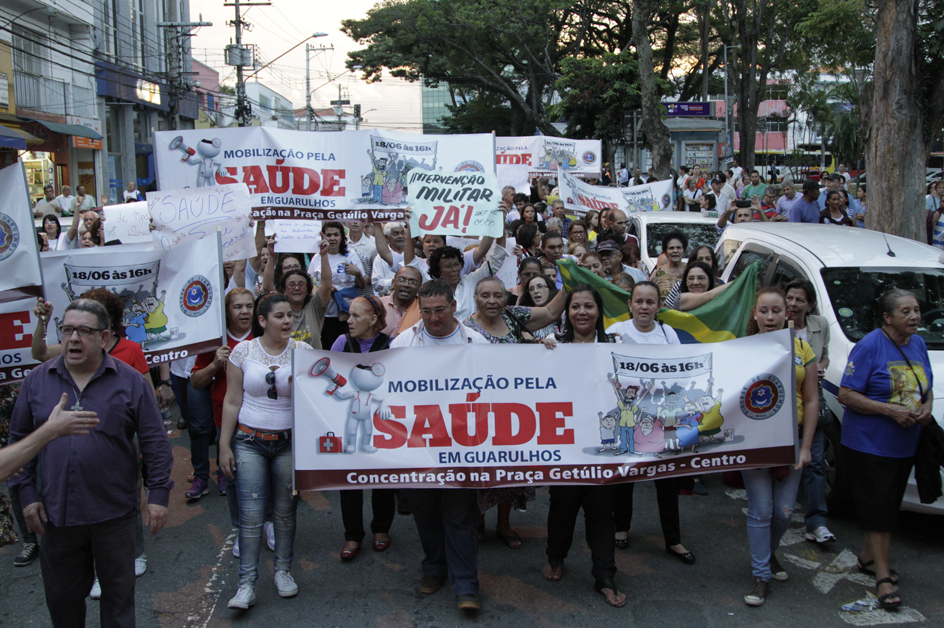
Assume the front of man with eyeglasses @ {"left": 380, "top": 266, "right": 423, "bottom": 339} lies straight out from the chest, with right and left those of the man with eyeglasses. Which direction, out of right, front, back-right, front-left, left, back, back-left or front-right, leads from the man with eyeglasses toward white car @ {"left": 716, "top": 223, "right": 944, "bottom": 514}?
left

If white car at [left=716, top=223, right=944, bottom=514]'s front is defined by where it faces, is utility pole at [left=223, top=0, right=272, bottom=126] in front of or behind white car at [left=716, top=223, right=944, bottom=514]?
behind

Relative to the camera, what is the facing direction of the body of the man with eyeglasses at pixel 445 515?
toward the camera

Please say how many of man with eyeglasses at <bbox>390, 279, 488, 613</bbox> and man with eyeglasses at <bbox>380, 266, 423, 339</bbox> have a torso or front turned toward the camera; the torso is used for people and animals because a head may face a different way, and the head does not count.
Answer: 2

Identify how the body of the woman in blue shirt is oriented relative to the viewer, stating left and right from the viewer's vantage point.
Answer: facing the viewer and to the right of the viewer

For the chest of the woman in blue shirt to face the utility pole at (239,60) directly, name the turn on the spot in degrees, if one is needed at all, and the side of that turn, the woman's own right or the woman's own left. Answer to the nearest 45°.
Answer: approximately 180°

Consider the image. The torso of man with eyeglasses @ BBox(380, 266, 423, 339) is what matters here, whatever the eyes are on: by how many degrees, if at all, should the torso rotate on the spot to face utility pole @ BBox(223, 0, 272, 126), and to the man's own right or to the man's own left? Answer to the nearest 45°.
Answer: approximately 180°

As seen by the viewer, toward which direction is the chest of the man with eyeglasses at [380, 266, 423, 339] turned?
toward the camera

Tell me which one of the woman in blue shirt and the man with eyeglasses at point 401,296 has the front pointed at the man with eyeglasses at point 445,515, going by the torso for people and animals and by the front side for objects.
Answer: the man with eyeglasses at point 401,296
